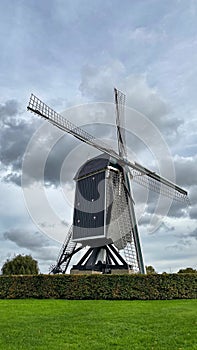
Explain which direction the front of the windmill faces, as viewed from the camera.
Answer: facing the viewer and to the right of the viewer

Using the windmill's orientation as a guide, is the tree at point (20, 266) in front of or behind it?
behind

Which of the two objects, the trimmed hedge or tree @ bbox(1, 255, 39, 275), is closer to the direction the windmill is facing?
the trimmed hedge
